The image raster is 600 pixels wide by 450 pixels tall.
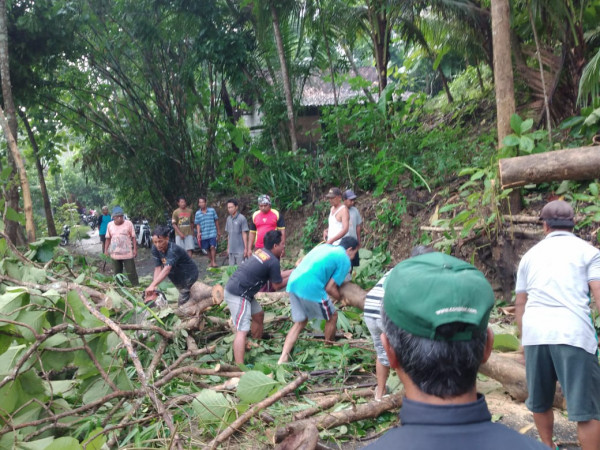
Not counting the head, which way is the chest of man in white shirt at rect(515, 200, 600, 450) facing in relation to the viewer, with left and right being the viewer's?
facing away from the viewer

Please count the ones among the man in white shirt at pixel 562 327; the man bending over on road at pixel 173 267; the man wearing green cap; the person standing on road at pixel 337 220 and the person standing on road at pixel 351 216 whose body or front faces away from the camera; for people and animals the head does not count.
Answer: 2

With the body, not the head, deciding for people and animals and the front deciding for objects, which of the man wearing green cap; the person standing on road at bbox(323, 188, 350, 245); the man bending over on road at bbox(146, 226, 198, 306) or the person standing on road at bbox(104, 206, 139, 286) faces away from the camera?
the man wearing green cap

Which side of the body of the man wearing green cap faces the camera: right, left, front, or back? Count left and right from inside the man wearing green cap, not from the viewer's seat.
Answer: back

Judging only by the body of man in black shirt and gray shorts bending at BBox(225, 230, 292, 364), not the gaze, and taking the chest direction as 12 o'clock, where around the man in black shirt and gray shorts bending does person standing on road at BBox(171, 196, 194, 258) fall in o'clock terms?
The person standing on road is roughly at 10 o'clock from the man in black shirt and gray shorts bending.

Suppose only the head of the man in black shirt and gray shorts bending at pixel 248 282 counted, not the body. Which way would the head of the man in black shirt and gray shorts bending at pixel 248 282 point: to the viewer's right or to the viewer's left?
to the viewer's right

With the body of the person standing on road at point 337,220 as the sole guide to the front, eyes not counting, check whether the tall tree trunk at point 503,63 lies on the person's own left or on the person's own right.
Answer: on the person's own left

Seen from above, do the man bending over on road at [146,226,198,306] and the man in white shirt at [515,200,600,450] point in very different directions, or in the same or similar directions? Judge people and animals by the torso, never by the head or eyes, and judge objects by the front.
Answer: very different directions

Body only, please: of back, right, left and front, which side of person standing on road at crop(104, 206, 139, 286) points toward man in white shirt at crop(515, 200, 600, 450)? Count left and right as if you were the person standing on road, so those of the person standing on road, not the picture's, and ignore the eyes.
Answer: front

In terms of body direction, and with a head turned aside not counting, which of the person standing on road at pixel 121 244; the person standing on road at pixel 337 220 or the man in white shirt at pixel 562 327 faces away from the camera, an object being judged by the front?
the man in white shirt

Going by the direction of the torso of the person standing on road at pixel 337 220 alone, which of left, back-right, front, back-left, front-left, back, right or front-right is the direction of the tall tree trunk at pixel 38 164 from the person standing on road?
right

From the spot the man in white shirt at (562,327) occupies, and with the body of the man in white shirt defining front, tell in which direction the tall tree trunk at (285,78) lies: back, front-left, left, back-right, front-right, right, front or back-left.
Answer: front-left

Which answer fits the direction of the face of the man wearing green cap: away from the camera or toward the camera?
away from the camera

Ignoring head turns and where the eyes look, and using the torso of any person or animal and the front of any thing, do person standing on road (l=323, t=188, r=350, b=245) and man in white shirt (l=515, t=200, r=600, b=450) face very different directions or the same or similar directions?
very different directions
